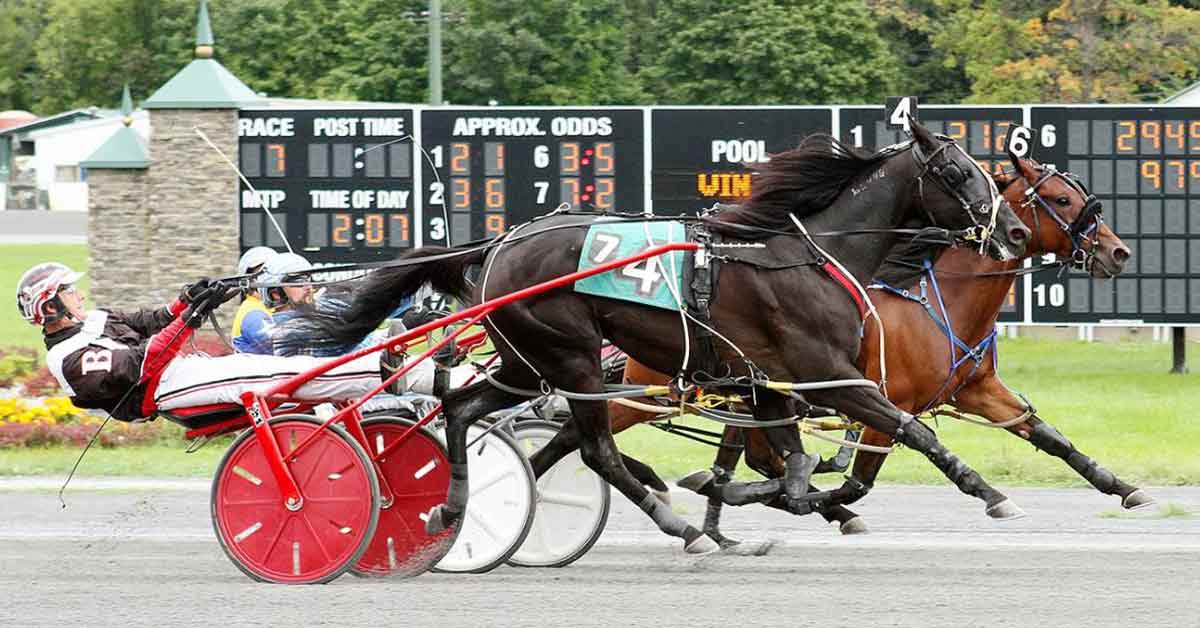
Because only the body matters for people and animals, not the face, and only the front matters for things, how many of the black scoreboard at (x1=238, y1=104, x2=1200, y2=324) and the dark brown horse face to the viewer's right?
1

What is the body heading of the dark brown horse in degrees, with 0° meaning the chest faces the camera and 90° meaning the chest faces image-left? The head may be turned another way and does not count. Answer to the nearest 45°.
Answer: approximately 270°

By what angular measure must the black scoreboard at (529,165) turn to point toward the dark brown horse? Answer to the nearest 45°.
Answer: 0° — it already faces it

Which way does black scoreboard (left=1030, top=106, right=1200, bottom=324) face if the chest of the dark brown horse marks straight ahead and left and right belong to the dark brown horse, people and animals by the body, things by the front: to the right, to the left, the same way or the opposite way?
to the right

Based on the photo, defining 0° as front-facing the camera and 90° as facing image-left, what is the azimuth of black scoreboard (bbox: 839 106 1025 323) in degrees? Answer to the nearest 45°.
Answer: approximately 0°

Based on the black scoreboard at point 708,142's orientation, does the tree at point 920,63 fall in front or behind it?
behind

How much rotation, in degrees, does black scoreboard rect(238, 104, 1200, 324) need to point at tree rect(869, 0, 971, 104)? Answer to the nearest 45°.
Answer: approximately 180°

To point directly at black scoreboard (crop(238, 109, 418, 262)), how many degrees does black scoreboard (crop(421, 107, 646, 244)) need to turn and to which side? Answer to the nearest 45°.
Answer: approximately 90° to its right

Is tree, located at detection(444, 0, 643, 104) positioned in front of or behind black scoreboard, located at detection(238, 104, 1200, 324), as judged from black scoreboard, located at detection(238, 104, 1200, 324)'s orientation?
behind
